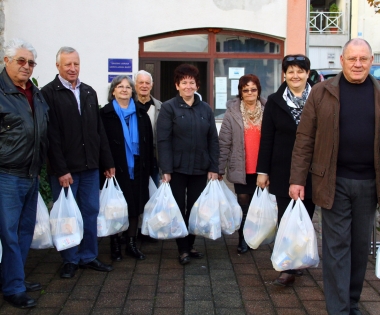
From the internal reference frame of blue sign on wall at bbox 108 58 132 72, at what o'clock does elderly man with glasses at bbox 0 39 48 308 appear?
The elderly man with glasses is roughly at 12 o'clock from the blue sign on wall.

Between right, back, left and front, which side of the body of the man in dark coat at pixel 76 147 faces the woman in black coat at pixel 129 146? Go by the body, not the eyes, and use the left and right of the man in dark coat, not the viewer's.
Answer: left

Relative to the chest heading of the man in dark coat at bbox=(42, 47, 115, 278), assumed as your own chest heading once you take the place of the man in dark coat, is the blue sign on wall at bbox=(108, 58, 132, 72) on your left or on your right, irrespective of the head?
on your left

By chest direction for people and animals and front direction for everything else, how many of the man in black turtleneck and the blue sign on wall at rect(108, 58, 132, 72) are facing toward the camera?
2

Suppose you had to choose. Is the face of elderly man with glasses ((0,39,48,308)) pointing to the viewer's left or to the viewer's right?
to the viewer's right

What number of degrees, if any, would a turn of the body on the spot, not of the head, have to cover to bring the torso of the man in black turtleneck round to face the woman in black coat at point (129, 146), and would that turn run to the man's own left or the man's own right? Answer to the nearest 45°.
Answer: approximately 135° to the man's own right

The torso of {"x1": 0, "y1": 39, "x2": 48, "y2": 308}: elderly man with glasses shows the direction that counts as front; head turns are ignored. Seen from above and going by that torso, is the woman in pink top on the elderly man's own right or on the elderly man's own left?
on the elderly man's own left
